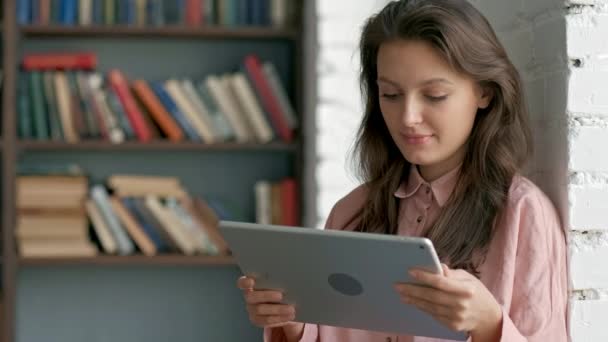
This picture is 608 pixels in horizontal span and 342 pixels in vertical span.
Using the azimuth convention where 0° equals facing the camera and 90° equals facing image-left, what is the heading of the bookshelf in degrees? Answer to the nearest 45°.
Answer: approximately 0°

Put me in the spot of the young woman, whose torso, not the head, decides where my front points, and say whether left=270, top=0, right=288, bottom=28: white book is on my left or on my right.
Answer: on my right

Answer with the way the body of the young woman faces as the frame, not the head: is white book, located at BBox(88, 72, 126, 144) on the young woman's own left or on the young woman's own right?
on the young woman's own right

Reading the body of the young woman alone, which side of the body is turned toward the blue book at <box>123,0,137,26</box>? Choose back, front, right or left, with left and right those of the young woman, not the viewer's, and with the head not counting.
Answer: right

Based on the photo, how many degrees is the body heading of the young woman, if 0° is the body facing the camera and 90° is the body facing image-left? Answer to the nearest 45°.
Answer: approximately 45°
